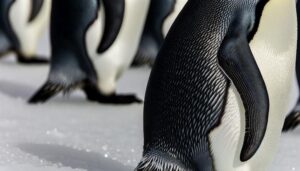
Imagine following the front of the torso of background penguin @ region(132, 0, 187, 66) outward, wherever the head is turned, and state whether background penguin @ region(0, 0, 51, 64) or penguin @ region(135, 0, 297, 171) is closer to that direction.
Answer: the penguin

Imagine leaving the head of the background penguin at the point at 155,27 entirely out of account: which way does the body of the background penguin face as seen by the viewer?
to the viewer's right

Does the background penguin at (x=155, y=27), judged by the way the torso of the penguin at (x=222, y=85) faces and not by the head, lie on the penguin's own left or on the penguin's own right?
on the penguin's own left

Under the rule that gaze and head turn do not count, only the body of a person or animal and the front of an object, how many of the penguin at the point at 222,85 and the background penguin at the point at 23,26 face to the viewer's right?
2

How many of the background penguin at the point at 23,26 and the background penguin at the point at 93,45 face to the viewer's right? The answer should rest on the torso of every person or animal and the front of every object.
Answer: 2

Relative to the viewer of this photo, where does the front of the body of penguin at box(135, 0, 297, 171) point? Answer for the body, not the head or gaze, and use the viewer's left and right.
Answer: facing to the right of the viewer

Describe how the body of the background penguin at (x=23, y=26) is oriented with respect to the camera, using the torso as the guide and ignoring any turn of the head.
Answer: to the viewer's right

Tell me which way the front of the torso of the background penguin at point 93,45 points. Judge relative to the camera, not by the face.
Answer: to the viewer's right

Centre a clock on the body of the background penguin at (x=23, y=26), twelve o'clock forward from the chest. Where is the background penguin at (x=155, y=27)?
the background penguin at (x=155, y=27) is roughly at 1 o'clock from the background penguin at (x=23, y=26).
